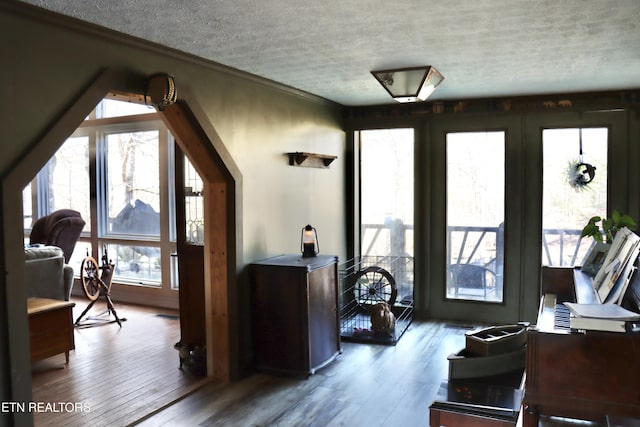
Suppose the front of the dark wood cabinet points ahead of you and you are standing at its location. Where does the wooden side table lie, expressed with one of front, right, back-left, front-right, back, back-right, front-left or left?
back-right

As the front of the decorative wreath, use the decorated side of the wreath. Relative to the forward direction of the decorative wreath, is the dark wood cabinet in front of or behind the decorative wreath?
in front

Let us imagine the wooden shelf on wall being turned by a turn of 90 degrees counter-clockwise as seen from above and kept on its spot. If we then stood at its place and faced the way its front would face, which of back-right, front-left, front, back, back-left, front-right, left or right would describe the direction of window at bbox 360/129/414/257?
front

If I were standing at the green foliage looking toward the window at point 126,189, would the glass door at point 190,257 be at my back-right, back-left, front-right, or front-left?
front-left

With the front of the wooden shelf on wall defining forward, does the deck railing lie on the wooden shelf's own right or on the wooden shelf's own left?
on the wooden shelf's own left

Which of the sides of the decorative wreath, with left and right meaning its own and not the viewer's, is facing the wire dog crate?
right

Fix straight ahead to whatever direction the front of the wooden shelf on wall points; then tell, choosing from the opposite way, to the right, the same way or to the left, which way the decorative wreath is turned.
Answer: to the right

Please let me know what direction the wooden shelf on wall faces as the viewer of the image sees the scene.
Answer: facing the viewer and to the right of the viewer

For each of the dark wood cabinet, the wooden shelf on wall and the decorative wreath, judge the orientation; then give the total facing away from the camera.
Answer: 0

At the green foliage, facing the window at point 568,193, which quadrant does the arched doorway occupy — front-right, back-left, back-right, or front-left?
back-left

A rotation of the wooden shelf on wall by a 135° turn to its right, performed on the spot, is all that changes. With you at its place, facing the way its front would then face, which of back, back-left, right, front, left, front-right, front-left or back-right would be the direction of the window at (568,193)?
back

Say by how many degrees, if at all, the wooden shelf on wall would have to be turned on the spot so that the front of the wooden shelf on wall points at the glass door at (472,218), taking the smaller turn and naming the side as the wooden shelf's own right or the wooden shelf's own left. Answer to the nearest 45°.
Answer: approximately 45° to the wooden shelf's own left

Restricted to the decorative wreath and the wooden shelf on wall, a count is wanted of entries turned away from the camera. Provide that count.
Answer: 0

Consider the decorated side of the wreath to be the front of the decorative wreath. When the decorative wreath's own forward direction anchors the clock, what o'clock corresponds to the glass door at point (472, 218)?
The glass door is roughly at 3 o'clock from the decorative wreath.

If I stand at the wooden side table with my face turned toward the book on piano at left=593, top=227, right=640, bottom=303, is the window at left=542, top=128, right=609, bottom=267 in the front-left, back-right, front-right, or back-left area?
front-left

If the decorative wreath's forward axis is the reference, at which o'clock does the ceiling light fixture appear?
The ceiling light fixture is roughly at 1 o'clock from the decorative wreath.

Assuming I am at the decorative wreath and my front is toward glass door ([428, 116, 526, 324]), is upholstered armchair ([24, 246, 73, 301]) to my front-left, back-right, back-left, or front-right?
front-left

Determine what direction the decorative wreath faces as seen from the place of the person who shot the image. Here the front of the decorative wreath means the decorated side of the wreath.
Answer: facing the viewer
